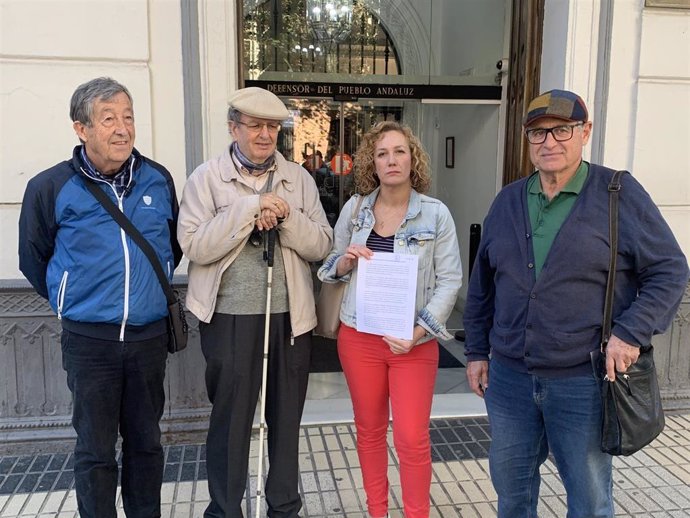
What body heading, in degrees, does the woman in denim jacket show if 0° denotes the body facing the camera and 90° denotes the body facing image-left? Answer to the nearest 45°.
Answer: approximately 0°

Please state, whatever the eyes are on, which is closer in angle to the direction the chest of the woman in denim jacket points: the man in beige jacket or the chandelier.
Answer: the man in beige jacket

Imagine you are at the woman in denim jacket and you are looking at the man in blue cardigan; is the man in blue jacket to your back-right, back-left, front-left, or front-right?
back-right

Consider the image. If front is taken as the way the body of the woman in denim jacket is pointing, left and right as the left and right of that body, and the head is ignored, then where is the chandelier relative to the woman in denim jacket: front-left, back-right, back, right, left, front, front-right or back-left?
back

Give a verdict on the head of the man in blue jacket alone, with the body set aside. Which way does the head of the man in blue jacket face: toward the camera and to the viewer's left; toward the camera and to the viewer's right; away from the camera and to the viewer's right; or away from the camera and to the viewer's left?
toward the camera and to the viewer's right

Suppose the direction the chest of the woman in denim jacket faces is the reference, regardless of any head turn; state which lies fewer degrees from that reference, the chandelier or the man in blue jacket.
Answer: the man in blue jacket

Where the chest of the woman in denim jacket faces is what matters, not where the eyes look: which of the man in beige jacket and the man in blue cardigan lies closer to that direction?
the man in blue cardigan

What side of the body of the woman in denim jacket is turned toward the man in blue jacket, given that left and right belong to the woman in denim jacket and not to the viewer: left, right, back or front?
right

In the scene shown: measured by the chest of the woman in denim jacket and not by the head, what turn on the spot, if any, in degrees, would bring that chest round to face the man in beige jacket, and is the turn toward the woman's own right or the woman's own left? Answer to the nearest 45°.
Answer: approximately 90° to the woman's own right

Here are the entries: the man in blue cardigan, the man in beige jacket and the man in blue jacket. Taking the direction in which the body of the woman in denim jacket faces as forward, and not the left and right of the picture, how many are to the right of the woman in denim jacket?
2
